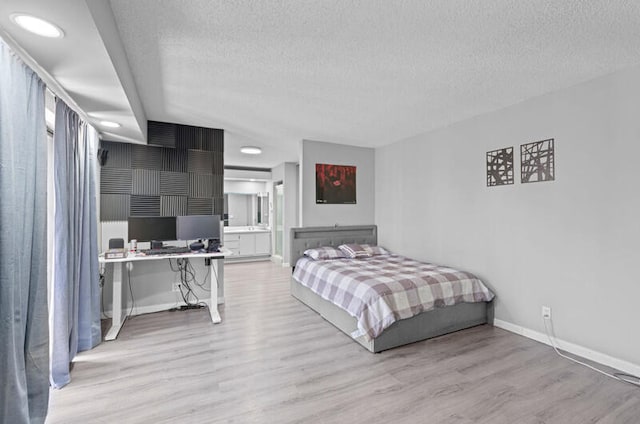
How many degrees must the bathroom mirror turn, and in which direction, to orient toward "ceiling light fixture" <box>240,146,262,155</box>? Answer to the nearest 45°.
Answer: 0° — it already faces it

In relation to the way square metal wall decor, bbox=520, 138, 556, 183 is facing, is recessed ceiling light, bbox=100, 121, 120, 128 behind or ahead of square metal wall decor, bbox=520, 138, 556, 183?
ahead

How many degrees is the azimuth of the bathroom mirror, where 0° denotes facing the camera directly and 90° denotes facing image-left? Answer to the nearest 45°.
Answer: approximately 0°

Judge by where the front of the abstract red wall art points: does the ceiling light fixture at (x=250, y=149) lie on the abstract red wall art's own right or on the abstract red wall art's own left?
on the abstract red wall art's own right

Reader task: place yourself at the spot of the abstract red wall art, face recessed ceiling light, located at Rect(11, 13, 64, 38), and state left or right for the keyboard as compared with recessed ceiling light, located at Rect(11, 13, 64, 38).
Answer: right

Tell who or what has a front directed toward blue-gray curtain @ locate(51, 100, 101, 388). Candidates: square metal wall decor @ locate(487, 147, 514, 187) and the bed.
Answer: the square metal wall decor

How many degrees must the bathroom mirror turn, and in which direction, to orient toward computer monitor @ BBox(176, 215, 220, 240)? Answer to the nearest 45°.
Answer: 0° — it already faces it

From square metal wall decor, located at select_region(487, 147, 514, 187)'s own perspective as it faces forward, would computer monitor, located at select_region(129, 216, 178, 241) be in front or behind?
in front

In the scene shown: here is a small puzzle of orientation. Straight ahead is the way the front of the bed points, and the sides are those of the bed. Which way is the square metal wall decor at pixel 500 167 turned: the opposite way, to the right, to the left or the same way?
to the right

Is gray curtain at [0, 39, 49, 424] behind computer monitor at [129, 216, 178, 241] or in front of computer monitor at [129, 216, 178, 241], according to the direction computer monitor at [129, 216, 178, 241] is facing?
in front
